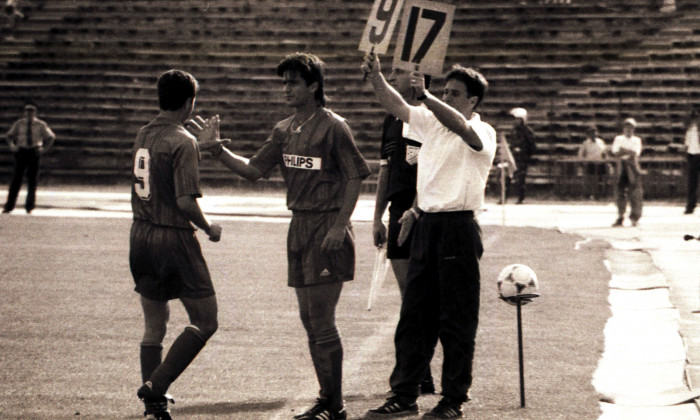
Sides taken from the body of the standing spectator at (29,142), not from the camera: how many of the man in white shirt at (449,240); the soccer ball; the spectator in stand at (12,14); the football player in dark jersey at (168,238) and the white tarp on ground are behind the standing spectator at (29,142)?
1

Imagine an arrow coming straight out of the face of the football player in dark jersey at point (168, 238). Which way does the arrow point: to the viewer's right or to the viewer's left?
to the viewer's right

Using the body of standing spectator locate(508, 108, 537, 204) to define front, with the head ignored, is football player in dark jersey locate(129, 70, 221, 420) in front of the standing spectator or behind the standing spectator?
in front

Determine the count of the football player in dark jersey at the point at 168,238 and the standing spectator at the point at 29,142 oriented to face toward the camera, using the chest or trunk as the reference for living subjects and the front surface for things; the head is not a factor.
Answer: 1

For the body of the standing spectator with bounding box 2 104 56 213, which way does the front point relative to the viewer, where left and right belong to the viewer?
facing the viewer

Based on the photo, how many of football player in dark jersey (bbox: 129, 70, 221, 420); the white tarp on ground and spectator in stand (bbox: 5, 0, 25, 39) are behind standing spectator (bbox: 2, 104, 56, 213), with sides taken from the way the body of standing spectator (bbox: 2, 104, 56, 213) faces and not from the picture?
1

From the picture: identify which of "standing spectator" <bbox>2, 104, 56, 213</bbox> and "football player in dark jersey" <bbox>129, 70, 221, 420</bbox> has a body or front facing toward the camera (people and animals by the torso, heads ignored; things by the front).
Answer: the standing spectator

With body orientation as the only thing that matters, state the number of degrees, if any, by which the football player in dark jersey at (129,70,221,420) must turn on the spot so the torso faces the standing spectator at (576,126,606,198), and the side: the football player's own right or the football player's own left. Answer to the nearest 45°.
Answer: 0° — they already face them

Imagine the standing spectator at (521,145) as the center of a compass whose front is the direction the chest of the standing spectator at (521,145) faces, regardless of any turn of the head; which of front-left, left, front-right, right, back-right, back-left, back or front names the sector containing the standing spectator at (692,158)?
left

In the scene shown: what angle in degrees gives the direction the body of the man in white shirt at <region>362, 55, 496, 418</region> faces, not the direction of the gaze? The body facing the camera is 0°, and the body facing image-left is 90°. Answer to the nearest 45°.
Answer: approximately 45°

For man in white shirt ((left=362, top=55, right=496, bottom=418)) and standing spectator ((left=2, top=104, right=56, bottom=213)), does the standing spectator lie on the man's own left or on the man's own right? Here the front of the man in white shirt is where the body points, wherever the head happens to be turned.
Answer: on the man's own right

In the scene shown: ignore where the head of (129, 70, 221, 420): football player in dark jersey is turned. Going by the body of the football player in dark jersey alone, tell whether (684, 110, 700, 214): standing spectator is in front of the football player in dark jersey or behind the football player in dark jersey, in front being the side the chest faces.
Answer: in front

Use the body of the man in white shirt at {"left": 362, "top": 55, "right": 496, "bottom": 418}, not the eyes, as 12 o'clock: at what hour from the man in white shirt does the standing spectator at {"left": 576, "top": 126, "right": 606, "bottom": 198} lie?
The standing spectator is roughly at 5 o'clock from the man in white shirt.
